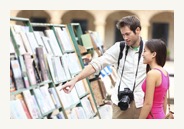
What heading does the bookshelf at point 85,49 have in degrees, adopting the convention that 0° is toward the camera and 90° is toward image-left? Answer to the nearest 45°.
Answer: approximately 315°

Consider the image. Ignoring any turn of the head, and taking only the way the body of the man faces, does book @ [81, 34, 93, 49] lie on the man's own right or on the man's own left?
on the man's own right

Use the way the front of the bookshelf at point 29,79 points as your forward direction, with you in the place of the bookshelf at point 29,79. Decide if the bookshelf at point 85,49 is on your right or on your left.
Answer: on your left

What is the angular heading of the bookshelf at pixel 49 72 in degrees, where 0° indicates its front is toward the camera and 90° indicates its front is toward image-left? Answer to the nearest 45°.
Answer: approximately 315°

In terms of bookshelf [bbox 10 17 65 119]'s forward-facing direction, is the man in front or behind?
in front

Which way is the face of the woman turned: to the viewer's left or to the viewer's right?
to the viewer's left
